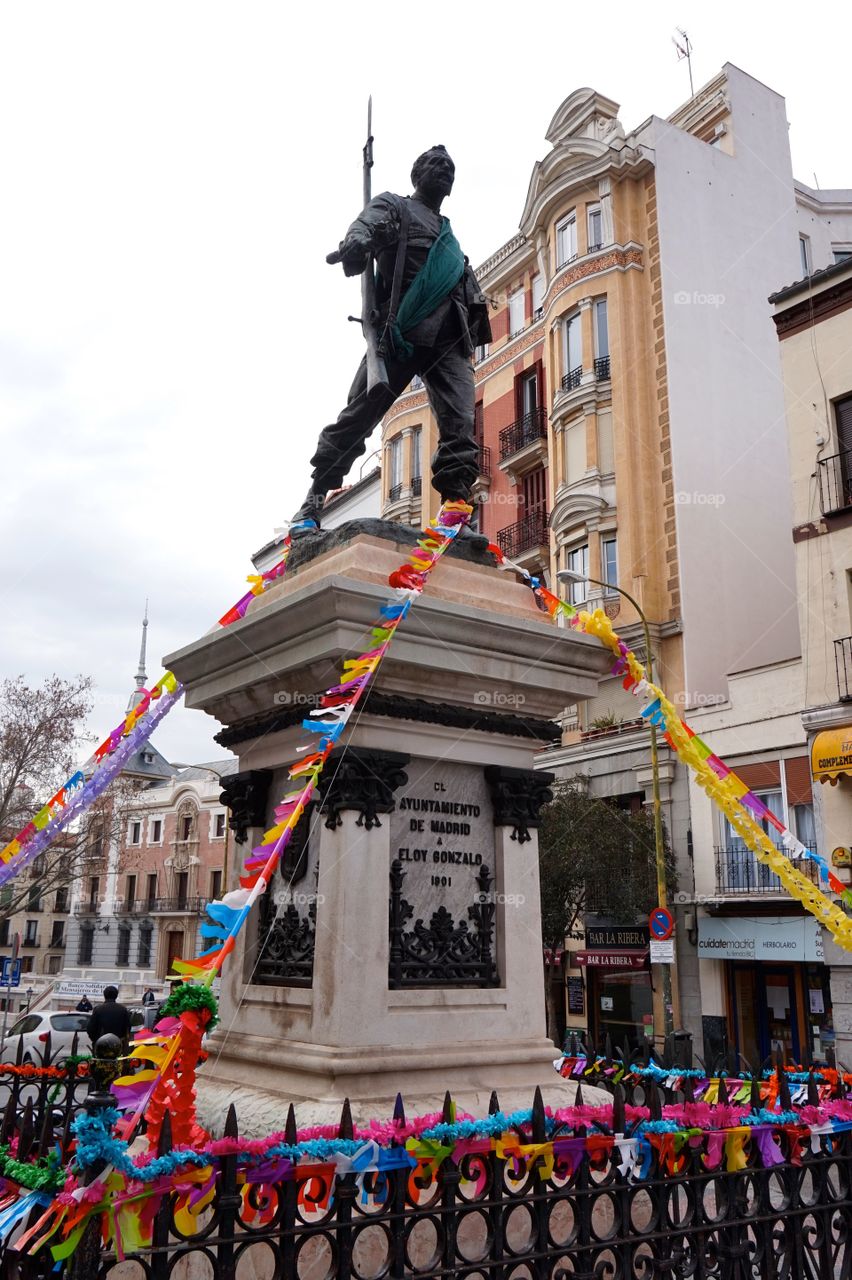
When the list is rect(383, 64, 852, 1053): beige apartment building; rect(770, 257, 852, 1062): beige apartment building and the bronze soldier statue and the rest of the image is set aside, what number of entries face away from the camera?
0

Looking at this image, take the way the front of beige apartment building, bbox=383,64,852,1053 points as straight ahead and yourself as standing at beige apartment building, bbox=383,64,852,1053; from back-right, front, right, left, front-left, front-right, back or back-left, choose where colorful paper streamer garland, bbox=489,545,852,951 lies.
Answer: front-left

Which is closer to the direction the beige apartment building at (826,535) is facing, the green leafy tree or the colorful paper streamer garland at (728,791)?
the colorful paper streamer garland

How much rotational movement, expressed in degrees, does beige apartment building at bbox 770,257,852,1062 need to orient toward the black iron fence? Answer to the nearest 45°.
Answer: approximately 45° to its left

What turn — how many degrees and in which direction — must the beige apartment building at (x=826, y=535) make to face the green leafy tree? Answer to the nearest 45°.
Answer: approximately 90° to its right

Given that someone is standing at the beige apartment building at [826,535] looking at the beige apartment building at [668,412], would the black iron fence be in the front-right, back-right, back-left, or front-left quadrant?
back-left

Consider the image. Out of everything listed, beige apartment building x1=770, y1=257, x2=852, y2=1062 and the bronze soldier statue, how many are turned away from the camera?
0

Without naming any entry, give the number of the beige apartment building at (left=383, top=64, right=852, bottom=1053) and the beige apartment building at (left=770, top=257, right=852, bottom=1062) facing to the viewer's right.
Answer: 0

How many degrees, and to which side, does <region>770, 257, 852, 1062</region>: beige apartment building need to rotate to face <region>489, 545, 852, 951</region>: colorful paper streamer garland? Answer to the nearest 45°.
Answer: approximately 45° to its left

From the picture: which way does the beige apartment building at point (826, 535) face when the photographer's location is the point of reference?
facing the viewer and to the left of the viewer

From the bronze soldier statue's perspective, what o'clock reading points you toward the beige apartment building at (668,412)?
The beige apartment building is roughly at 8 o'clock from the bronze soldier statue.

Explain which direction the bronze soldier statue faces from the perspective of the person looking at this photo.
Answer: facing the viewer and to the right of the viewer

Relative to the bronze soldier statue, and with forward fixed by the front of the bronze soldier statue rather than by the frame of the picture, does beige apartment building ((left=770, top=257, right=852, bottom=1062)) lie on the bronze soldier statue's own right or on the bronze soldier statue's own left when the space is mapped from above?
on the bronze soldier statue's own left

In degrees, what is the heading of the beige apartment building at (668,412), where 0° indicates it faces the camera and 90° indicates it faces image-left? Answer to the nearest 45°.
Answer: approximately 45°
